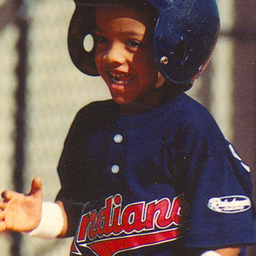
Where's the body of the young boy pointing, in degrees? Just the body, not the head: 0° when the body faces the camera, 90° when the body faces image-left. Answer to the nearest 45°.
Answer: approximately 45°
